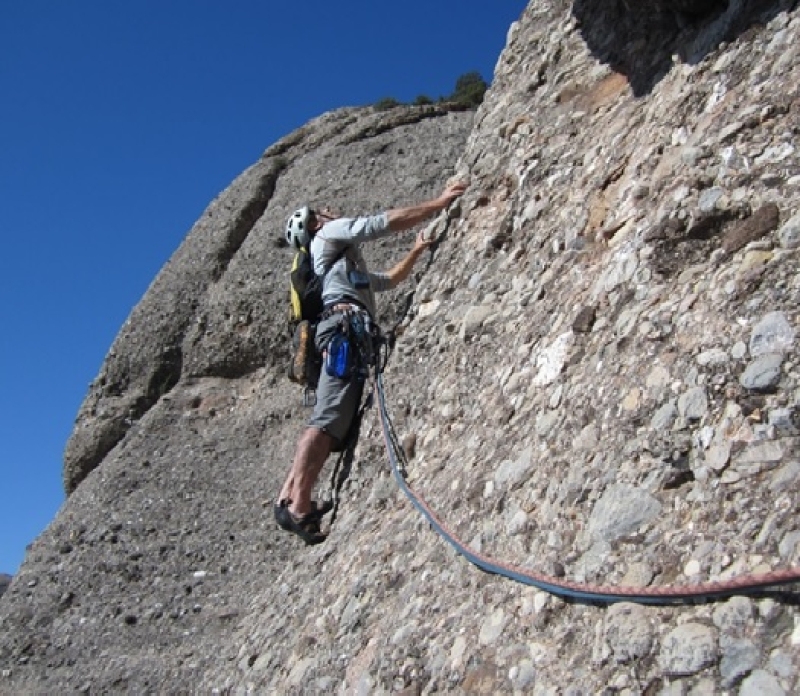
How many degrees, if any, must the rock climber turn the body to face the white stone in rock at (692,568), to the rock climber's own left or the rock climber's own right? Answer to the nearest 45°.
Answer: approximately 90° to the rock climber's own right

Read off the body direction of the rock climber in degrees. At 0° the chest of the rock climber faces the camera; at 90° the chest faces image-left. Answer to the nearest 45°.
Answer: approximately 270°

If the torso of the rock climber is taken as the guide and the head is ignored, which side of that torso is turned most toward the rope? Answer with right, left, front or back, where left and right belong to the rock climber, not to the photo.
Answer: right

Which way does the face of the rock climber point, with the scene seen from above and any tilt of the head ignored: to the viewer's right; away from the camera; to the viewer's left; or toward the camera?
to the viewer's right
